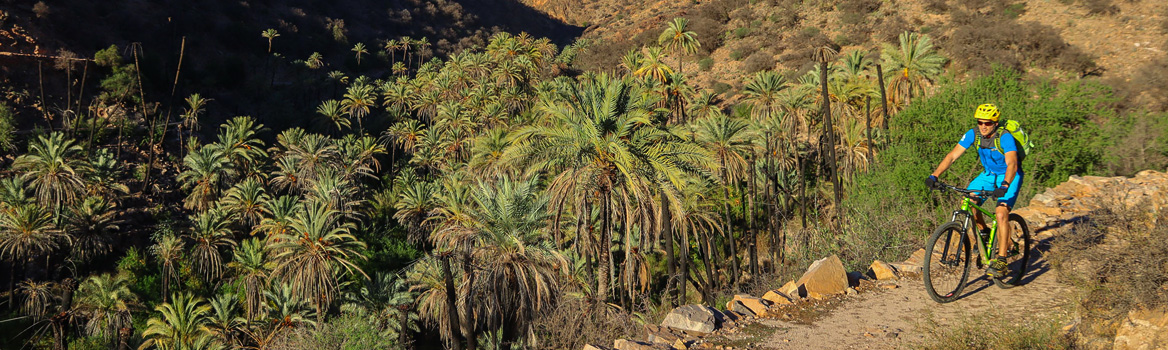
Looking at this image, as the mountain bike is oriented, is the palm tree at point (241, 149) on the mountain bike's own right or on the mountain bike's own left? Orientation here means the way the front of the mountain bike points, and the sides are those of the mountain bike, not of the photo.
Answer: on the mountain bike's own right

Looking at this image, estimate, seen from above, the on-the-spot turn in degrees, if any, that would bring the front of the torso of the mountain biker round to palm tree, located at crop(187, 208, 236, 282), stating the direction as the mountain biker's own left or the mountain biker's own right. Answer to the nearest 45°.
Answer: approximately 45° to the mountain biker's own right

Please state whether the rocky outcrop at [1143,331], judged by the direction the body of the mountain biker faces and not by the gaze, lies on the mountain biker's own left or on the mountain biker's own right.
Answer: on the mountain biker's own left

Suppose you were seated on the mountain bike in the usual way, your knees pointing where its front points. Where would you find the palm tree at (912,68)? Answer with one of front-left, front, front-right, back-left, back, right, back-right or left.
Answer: back-right

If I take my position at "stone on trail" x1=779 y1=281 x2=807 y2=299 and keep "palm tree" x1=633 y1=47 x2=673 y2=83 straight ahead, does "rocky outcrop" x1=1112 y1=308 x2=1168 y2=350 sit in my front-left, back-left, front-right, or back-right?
back-right

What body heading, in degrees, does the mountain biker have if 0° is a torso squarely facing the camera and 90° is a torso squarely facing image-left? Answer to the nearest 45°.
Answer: approximately 45°

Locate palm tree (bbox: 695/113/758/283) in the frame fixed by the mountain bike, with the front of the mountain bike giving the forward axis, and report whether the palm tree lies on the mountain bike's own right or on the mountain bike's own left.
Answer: on the mountain bike's own right

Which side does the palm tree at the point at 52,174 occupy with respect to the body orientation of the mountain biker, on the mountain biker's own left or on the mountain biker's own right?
on the mountain biker's own right

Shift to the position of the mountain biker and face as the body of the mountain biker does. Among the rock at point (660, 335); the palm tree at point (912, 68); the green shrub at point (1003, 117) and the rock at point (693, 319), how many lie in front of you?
2

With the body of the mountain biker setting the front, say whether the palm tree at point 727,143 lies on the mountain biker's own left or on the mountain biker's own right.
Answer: on the mountain biker's own right
